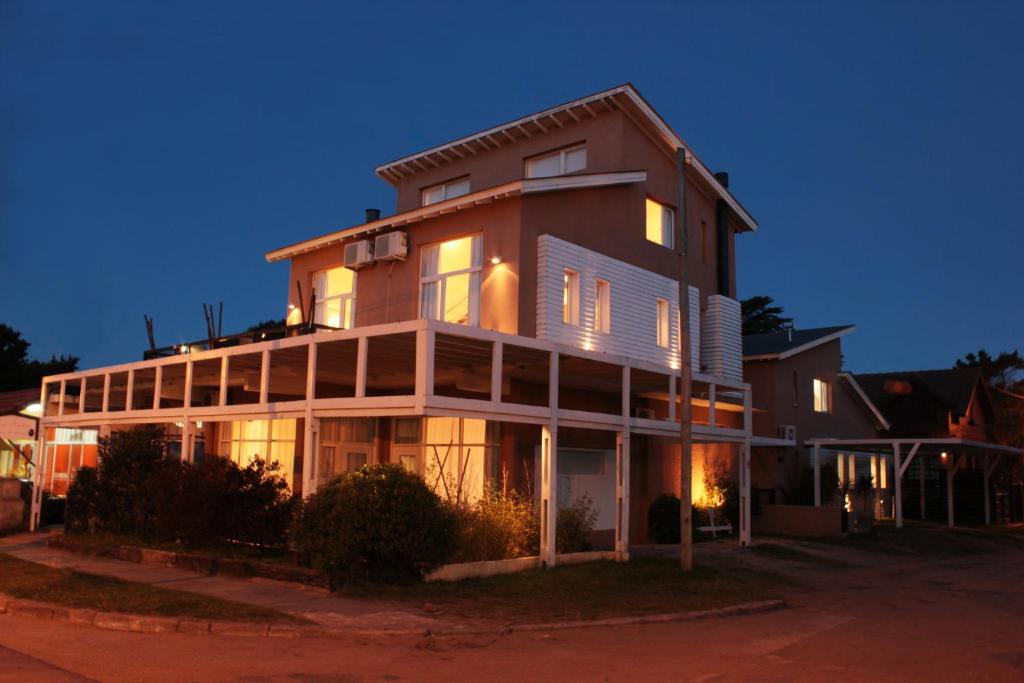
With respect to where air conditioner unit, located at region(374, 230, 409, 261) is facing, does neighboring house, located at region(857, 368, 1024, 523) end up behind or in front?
behind

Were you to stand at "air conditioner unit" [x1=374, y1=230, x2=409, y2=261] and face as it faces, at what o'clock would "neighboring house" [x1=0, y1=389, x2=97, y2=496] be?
The neighboring house is roughly at 3 o'clock from the air conditioner unit.

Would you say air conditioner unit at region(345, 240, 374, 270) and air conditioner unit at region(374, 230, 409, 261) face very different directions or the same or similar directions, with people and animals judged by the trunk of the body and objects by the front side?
same or similar directions

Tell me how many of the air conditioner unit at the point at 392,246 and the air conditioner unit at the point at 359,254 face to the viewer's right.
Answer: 0

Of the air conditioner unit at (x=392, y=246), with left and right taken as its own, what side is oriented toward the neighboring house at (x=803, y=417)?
back

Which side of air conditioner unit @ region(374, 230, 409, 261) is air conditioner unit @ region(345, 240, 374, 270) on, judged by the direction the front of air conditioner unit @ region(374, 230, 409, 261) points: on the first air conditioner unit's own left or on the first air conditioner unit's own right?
on the first air conditioner unit's own right

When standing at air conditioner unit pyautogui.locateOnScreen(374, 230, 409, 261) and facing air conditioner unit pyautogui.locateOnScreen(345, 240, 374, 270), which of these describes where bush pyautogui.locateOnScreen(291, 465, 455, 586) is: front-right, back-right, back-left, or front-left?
back-left

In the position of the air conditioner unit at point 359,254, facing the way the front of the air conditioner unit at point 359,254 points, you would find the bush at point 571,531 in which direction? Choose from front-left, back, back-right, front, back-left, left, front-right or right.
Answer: left

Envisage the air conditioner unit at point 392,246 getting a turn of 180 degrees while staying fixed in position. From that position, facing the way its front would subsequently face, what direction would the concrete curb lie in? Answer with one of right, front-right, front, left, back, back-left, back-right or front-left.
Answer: back-right

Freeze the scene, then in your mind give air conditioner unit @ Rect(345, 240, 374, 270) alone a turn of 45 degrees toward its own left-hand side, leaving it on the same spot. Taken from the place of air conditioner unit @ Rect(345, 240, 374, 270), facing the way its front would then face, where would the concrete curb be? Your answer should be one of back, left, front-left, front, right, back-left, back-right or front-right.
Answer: front
